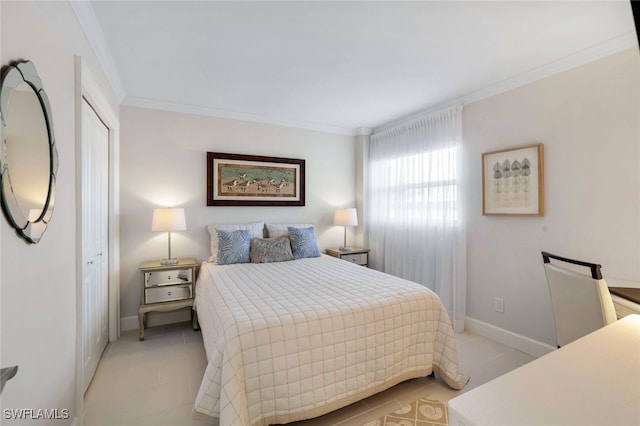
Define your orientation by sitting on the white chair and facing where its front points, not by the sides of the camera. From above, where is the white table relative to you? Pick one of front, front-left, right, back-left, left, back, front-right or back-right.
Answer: back-right

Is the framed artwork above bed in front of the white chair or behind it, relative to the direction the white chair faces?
behind

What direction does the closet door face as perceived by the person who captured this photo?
facing to the right of the viewer

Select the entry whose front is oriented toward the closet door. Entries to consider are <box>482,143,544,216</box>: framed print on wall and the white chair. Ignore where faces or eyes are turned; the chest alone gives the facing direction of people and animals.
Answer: the framed print on wall

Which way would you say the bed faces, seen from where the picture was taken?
facing the viewer and to the right of the viewer

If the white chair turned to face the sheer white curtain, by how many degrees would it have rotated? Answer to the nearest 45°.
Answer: approximately 90° to its left

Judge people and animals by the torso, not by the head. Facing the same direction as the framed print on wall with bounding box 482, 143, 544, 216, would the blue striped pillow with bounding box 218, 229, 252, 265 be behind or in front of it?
in front

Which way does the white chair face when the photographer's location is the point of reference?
facing away from the viewer and to the right of the viewer

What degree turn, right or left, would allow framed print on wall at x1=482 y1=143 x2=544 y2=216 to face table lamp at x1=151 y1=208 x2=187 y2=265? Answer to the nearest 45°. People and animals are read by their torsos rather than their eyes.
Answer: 0° — it already faces it

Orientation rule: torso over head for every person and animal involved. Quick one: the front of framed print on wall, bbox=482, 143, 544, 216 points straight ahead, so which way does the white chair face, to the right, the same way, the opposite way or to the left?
the opposite way

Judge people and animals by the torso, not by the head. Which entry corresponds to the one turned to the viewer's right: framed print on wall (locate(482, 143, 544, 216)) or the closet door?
the closet door

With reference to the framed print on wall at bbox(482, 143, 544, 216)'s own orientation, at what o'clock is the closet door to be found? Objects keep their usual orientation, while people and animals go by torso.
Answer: The closet door is roughly at 12 o'clock from the framed print on wall.

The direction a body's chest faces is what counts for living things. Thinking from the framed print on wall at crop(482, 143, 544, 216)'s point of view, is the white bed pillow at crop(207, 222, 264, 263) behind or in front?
in front

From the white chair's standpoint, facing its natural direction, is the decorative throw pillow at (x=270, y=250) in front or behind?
behind
